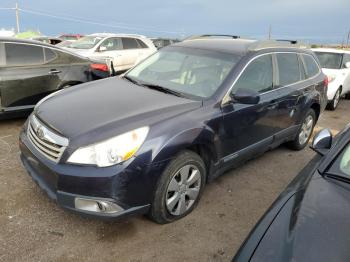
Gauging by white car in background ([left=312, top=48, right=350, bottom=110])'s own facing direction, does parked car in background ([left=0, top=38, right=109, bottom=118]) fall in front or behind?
in front

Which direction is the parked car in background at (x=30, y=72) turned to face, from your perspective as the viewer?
facing to the left of the viewer

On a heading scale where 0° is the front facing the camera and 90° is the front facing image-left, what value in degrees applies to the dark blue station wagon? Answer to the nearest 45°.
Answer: approximately 45°

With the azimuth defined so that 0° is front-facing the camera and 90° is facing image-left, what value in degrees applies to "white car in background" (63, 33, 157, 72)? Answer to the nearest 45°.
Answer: approximately 45°

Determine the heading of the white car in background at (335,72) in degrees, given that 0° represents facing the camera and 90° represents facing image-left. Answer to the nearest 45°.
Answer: approximately 45°

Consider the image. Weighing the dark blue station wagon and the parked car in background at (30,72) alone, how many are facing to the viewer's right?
0

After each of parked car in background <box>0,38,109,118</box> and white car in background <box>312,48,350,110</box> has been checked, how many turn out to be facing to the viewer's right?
0
